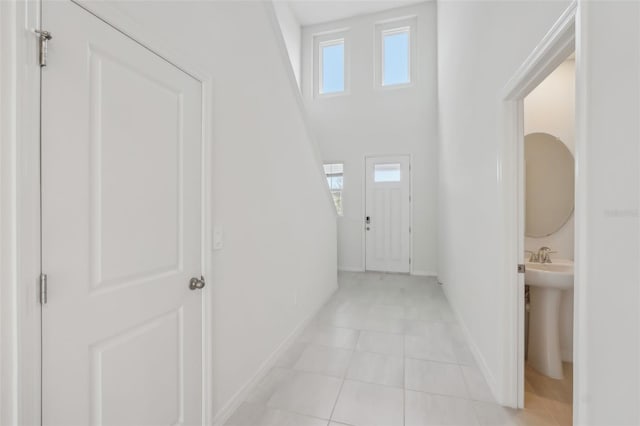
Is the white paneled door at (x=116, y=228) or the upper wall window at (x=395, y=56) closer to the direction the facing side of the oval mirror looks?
the white paneled door

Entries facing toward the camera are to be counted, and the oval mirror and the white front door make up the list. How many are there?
2

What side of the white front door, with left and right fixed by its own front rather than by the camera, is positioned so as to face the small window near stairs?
right

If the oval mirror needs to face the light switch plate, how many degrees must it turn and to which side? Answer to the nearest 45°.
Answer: approximately 45° to its right

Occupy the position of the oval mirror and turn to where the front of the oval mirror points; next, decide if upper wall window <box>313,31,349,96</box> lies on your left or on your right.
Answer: on your right

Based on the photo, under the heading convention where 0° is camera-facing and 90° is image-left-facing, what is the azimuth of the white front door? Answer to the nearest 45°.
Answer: approximately 0°
